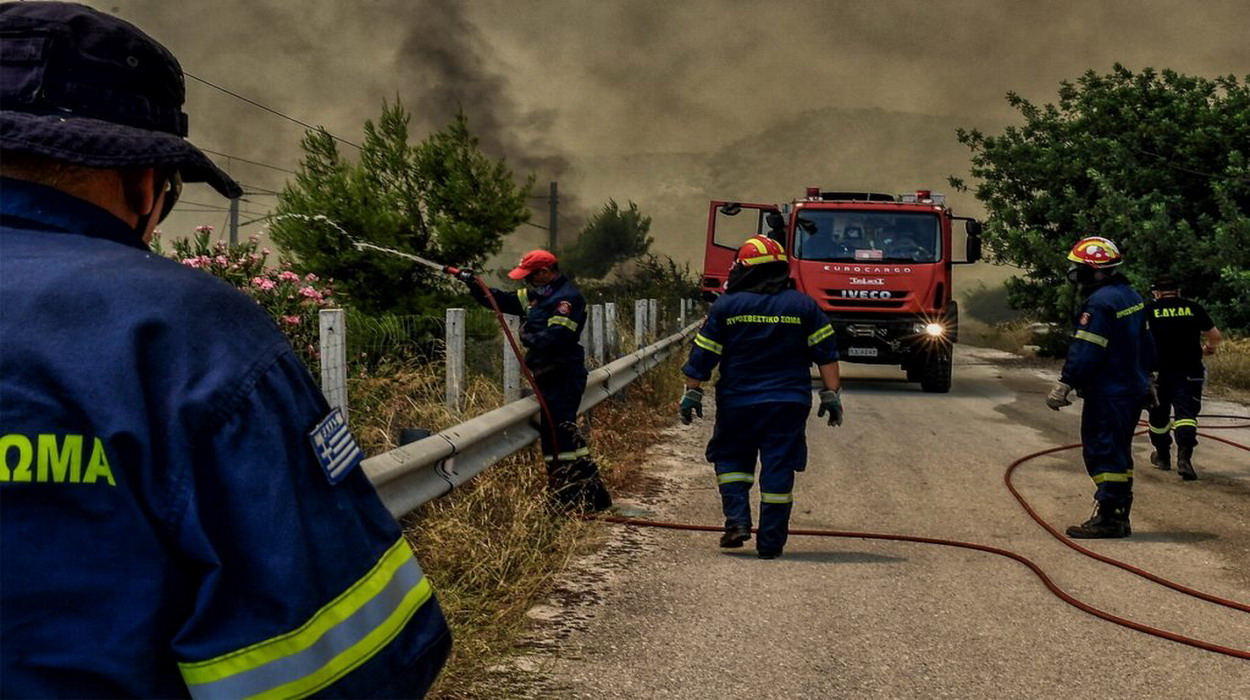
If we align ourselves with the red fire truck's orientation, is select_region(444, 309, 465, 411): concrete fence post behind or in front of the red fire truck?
in front

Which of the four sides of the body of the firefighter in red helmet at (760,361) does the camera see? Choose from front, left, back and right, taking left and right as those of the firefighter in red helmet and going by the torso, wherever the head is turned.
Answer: back

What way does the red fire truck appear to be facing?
toward the camera

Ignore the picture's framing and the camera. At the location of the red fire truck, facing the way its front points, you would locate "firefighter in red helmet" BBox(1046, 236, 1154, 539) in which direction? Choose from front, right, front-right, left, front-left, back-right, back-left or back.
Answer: front

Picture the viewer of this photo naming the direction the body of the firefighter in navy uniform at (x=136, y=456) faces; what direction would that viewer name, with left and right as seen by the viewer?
facing away from the viewer and to the right of the viewer

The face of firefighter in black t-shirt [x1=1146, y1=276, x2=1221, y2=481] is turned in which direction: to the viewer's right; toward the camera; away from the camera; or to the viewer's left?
away from the camera

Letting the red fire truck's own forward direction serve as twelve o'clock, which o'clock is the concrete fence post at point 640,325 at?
The concrete fence post is roughly at 2 o'clock from the red fire truck.

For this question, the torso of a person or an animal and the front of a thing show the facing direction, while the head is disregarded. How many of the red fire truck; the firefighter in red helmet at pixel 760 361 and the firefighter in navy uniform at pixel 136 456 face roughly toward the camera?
1

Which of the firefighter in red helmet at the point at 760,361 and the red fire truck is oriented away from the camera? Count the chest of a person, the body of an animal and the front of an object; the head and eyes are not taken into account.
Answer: the firefighter in red helmet

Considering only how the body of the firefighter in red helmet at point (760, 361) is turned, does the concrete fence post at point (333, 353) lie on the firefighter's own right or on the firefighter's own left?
on the firefighter's own left

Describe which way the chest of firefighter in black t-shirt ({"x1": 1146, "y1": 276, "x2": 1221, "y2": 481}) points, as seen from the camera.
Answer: away from the camera

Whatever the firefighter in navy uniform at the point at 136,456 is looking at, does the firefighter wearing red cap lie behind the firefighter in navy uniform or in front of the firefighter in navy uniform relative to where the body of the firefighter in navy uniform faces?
in front
